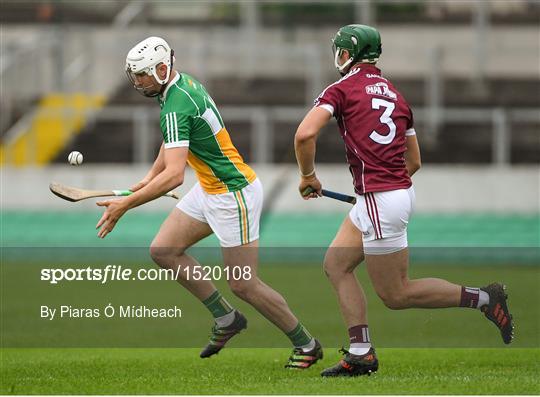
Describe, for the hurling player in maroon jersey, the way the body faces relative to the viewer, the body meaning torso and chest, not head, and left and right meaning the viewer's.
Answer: facing away from the viewer and to the left of the viewer

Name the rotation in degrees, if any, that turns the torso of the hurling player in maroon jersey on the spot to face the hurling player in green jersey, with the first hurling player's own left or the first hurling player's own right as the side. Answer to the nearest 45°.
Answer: approximately 45° to the first hurling player's own left

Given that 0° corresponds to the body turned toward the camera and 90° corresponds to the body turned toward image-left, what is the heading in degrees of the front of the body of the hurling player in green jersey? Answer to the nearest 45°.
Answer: approximately 90°

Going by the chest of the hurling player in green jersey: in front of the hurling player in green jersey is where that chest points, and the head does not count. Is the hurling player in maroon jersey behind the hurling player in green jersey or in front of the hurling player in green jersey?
behind

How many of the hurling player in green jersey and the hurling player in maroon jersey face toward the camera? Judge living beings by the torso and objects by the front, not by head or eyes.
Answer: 0
